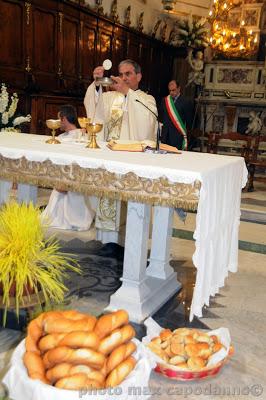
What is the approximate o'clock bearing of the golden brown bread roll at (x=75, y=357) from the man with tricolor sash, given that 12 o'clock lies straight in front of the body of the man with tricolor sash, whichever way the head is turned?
The golden brown bread roll is roughly at 12 o'clock from the man with tricolor sash.

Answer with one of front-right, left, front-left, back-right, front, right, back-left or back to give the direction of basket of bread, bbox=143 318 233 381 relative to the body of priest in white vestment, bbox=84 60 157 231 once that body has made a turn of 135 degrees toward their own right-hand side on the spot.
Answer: back

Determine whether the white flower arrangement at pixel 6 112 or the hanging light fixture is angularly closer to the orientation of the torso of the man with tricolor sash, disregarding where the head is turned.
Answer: the white flower arrangement

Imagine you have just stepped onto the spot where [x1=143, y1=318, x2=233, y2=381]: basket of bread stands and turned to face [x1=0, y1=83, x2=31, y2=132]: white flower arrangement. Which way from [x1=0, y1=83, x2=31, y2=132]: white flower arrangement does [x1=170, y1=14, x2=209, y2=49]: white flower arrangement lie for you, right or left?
right

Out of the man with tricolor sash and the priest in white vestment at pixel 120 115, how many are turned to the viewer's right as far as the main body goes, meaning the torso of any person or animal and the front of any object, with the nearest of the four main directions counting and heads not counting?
0

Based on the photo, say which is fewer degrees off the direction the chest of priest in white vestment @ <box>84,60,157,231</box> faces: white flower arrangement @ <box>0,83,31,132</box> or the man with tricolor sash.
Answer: the white flower arrangement

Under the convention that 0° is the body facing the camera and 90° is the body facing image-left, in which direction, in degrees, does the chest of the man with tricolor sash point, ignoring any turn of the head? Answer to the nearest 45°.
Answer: approximately 0°

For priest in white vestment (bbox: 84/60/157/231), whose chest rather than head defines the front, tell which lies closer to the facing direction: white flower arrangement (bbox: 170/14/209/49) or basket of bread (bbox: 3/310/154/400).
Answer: the basket of bread

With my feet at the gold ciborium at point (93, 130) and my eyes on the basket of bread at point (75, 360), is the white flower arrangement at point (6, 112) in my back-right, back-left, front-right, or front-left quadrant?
back-right

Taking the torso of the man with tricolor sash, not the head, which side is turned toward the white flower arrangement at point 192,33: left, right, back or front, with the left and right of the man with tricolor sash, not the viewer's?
back

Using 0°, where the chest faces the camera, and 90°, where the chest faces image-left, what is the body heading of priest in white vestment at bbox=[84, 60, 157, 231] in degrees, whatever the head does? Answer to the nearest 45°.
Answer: approximately 45°
